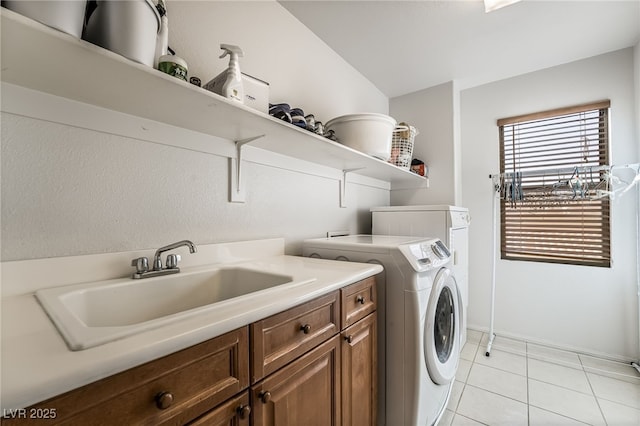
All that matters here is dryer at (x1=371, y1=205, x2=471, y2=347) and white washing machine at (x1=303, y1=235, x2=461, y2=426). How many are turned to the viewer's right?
2

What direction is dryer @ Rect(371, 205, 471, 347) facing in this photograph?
to the viewer's right

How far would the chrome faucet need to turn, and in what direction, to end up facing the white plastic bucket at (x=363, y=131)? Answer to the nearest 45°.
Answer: approximately 45° to its left

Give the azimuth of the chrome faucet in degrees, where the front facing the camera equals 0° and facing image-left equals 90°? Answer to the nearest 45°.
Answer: approximately 315°

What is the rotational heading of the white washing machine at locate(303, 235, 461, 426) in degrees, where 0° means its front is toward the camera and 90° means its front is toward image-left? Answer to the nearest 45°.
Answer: approximately 270°

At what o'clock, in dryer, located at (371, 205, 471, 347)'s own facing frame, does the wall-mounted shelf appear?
The wall-mounted shelf is roughly at 4 o'clock from the dryer.

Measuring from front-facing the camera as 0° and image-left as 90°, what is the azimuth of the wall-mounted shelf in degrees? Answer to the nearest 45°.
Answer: approximately 315°

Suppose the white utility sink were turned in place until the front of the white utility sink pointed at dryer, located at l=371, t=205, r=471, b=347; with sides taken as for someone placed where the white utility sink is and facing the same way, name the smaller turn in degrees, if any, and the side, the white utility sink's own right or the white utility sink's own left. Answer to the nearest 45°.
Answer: approximately 45° to the white utility sink's own left
